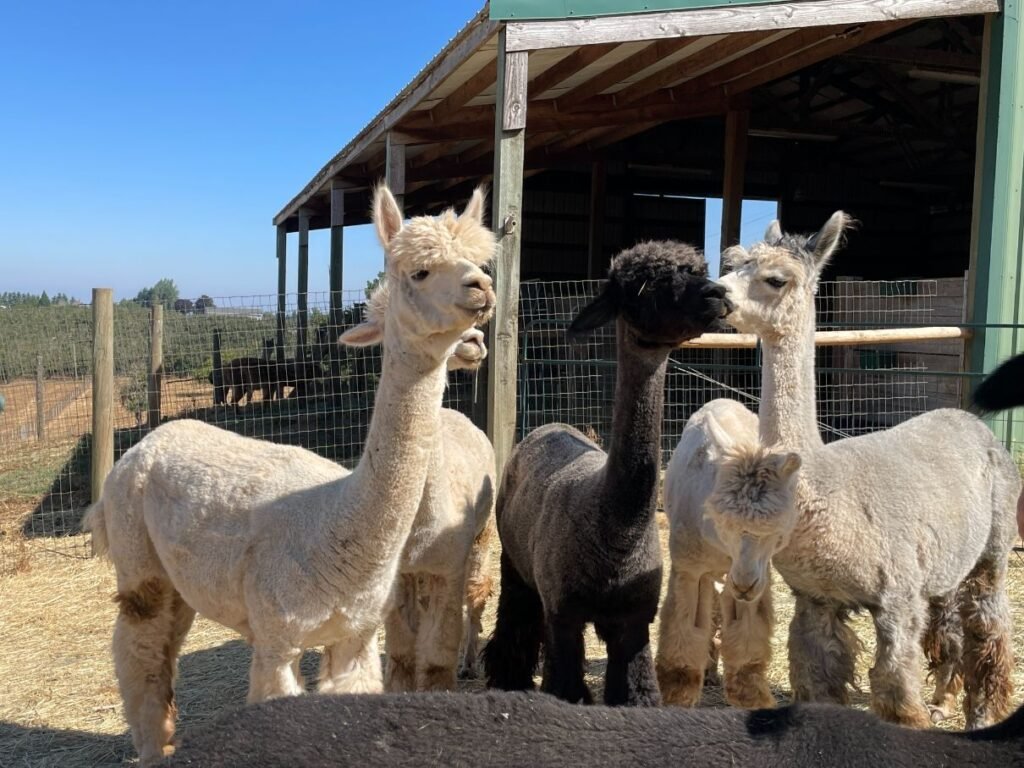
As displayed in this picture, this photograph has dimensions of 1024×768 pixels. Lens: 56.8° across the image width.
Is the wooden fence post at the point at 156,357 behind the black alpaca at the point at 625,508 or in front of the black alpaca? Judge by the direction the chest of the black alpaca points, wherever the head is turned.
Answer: behind

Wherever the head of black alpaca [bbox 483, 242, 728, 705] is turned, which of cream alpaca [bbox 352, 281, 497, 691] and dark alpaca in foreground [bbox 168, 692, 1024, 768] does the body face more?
the dark alpaca in foreground

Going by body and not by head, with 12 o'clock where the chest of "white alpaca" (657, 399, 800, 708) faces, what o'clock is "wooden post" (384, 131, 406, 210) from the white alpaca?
The wooden post is roughly at 5 o'clock from the white alpaca.

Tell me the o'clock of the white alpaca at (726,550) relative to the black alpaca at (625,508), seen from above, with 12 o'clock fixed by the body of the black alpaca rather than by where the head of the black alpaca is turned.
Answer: The white alpaca is roughly at 9 o'clock from the black alpaca.

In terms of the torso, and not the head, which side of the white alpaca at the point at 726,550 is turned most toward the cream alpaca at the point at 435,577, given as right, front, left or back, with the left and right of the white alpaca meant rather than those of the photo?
right

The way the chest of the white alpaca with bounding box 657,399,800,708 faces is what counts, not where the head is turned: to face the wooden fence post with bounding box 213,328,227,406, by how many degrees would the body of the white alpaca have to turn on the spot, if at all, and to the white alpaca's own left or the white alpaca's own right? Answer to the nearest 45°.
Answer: approximately 135° to the white alpaca's own right

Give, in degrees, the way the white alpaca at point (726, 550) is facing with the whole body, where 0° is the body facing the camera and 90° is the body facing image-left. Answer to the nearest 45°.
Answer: approximately 0°

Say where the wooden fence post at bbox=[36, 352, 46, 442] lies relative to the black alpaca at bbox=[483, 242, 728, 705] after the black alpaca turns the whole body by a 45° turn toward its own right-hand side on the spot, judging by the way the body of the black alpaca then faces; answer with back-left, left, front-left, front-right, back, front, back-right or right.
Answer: back-right

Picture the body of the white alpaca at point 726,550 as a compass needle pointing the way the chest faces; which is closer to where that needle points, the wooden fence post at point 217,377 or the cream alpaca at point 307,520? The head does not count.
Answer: the cream alpaca

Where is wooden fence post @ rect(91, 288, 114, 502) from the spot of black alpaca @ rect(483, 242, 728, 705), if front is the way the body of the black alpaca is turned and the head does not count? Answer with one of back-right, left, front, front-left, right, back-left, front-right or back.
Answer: back
